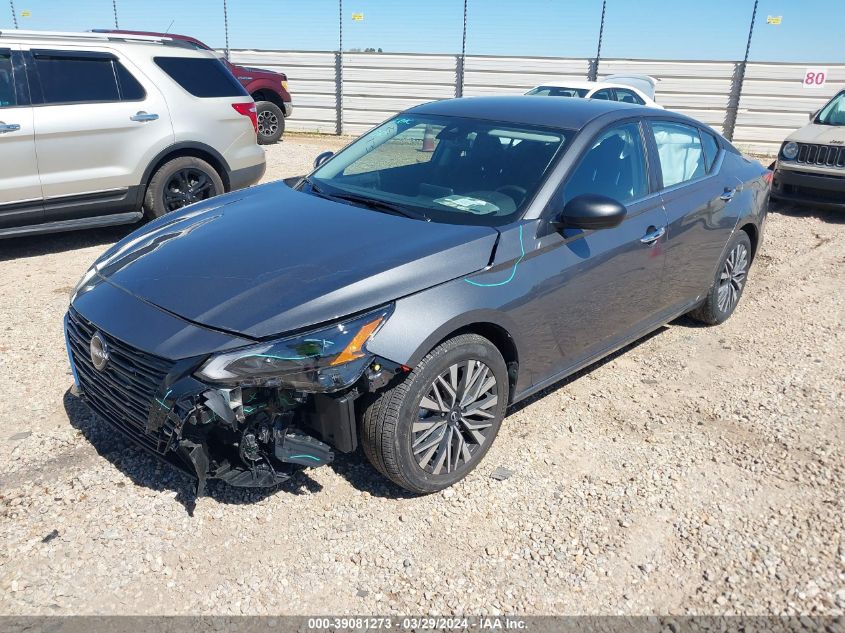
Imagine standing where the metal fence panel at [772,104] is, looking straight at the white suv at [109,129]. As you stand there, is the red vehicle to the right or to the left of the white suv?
right

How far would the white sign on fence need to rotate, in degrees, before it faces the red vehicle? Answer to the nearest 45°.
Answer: approximately 45° to its right

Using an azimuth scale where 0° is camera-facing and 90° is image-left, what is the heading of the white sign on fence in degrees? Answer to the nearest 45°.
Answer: approximately 0°

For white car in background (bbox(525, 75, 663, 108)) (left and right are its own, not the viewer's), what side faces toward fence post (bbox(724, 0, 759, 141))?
back

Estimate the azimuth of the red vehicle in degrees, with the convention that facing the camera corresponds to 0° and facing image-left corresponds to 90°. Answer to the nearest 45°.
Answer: approximately 270°

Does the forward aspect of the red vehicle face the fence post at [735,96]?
yes

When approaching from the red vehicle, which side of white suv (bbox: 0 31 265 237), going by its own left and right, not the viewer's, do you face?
right

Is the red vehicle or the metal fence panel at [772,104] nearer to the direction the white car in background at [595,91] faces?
the red vehicle

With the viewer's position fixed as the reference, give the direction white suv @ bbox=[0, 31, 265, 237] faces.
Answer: facing to the left of the viewer

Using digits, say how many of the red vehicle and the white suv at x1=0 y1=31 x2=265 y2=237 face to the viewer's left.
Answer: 1

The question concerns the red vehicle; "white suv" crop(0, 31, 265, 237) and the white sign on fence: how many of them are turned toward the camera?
1
